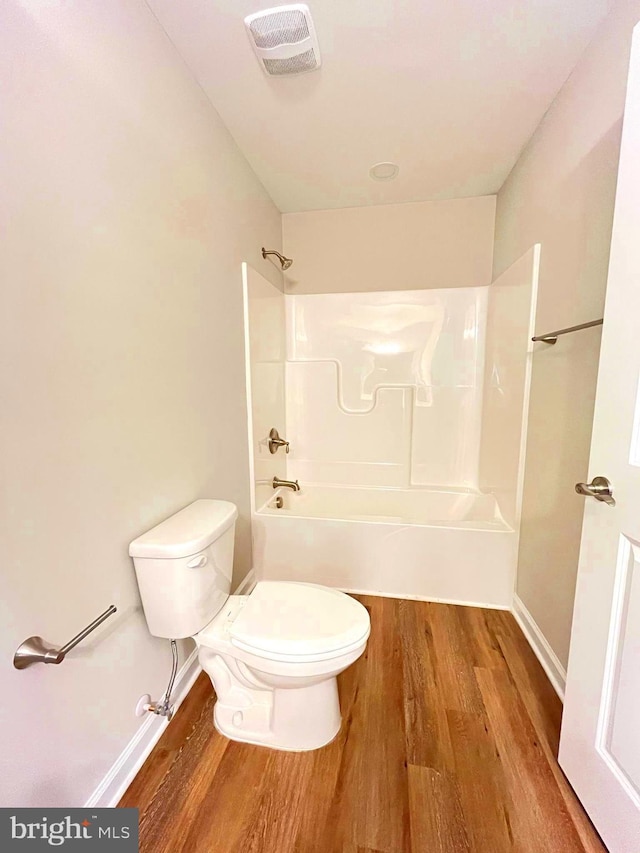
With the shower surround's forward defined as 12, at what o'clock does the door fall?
The door is roughly at 11 o'clock from the shower surround.

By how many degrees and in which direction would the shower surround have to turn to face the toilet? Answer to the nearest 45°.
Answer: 0° — it already faces it

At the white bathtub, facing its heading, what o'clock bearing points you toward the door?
The door is roughly at 11 o'clock from the white bathtub.

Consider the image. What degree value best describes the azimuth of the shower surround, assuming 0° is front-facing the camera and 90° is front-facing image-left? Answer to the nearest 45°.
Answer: approximately 0°

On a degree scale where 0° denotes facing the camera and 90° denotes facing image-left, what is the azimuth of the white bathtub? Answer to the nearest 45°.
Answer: approximately 0°
